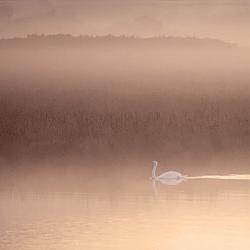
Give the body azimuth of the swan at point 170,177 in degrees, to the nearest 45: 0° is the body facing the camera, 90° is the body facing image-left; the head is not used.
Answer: approximately 90°
